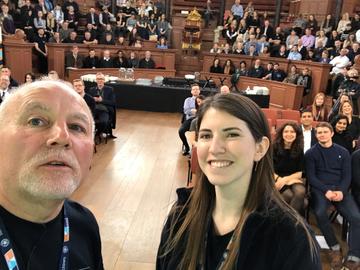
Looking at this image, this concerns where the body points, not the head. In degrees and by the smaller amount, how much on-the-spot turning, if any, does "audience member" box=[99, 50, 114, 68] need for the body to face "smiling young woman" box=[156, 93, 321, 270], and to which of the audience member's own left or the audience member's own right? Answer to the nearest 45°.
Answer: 0° — they already face them

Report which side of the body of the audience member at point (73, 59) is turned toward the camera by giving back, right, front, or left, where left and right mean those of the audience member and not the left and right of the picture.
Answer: front

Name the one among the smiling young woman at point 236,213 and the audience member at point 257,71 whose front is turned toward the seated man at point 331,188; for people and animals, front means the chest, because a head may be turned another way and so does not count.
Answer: the audience member

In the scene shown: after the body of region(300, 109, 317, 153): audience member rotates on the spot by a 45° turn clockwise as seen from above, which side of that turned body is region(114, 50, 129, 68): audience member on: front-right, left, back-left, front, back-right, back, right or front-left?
right

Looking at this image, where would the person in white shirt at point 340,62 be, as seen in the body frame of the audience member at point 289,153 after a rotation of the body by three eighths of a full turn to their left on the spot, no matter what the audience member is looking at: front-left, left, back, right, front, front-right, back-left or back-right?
front-left

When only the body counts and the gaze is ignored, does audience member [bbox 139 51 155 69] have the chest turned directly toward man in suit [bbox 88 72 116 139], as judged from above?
yes

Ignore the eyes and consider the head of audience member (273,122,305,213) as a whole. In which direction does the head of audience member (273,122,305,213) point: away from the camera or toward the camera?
toward the camera

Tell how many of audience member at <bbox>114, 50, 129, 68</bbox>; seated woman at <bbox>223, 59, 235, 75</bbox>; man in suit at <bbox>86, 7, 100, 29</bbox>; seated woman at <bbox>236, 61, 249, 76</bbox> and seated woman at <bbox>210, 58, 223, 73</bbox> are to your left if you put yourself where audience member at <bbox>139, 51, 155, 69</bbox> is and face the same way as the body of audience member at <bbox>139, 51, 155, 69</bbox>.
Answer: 3

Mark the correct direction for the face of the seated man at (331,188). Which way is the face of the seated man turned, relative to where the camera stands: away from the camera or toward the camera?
toward the camera

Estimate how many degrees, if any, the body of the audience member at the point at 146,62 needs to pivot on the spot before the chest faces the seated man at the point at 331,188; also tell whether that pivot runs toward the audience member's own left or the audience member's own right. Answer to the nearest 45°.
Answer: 0° — they already face them

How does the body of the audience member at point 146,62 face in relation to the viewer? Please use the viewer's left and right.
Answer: facing the viewer

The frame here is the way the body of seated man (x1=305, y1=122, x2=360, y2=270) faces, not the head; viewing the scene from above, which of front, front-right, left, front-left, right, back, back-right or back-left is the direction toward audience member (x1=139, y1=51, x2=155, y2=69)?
back-right

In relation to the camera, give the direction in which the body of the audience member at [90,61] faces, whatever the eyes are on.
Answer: toward the camera

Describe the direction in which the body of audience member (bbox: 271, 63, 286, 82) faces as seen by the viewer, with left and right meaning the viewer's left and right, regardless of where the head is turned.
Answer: facing the viewer and to the left of the viewer

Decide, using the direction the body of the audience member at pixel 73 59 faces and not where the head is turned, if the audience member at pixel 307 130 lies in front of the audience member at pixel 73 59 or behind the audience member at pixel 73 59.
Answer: in front

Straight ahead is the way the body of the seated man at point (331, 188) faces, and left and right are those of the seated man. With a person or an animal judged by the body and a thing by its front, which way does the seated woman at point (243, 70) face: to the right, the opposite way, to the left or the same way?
the same way

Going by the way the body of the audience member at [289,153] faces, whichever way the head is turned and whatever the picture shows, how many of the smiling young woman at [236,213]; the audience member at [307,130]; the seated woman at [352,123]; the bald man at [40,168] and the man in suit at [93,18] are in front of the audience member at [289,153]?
2
